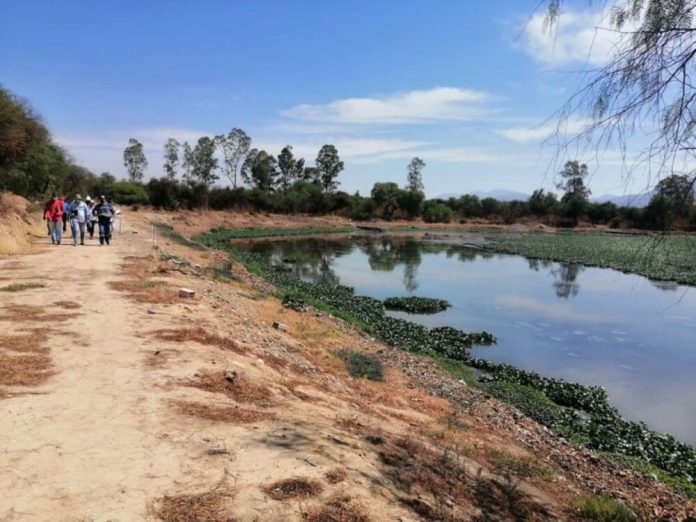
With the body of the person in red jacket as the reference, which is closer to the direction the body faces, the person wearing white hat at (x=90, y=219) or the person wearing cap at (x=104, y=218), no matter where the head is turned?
the person wearing white hat

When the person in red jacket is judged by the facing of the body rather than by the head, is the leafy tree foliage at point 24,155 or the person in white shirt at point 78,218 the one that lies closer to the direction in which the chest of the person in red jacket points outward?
the leafy tree foliage
